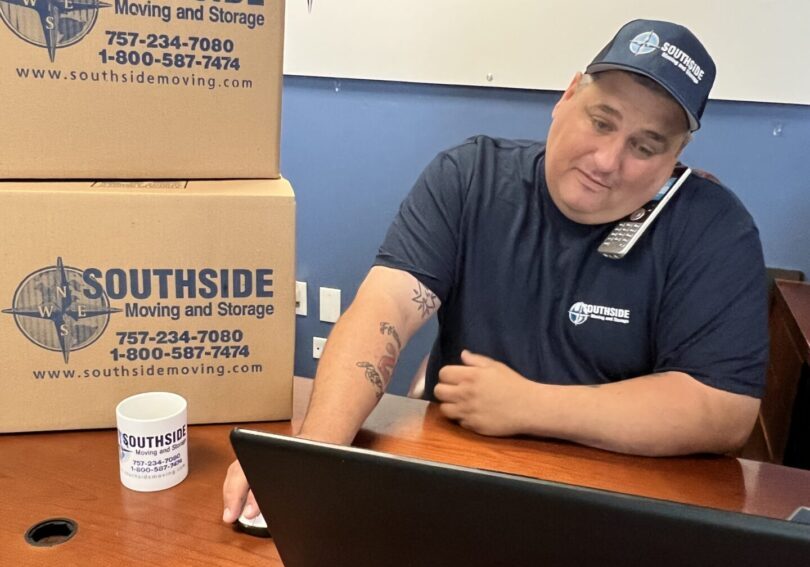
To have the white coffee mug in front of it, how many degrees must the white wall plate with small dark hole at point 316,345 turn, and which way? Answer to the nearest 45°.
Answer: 0° — it already faces it

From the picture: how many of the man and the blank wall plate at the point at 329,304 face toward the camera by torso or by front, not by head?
2

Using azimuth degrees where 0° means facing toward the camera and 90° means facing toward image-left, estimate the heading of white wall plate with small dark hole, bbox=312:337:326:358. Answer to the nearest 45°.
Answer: approximately 0°

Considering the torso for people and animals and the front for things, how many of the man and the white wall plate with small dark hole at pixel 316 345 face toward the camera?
2

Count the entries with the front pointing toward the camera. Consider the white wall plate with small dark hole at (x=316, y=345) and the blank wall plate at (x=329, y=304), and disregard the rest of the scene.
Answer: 2
